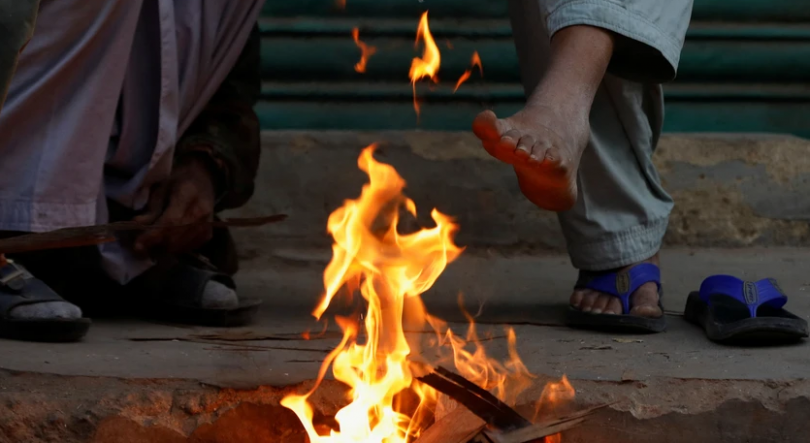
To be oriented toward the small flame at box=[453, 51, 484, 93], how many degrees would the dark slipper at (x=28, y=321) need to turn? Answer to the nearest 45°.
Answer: approximately 45° to its left

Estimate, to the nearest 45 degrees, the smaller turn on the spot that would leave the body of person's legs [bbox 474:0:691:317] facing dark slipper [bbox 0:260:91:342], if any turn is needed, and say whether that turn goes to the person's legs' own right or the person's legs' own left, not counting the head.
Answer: approximately 90° to the person's legs' own right

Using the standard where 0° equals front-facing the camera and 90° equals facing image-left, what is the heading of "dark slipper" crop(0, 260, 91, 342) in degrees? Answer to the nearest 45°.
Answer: approximately 270°

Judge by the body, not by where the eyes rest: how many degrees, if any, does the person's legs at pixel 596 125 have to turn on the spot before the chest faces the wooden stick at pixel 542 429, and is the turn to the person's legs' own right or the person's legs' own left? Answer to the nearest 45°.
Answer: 0° — they already face it

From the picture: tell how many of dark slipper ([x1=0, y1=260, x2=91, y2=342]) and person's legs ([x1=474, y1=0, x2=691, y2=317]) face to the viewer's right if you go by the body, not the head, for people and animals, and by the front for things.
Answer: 1

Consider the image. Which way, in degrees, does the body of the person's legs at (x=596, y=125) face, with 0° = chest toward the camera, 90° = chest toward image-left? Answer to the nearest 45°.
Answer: approximately 0°

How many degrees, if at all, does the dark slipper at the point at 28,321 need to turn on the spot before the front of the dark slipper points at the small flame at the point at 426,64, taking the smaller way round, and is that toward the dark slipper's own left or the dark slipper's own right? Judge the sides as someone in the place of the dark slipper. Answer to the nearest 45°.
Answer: approximately 45° to the dark slipper's own left
